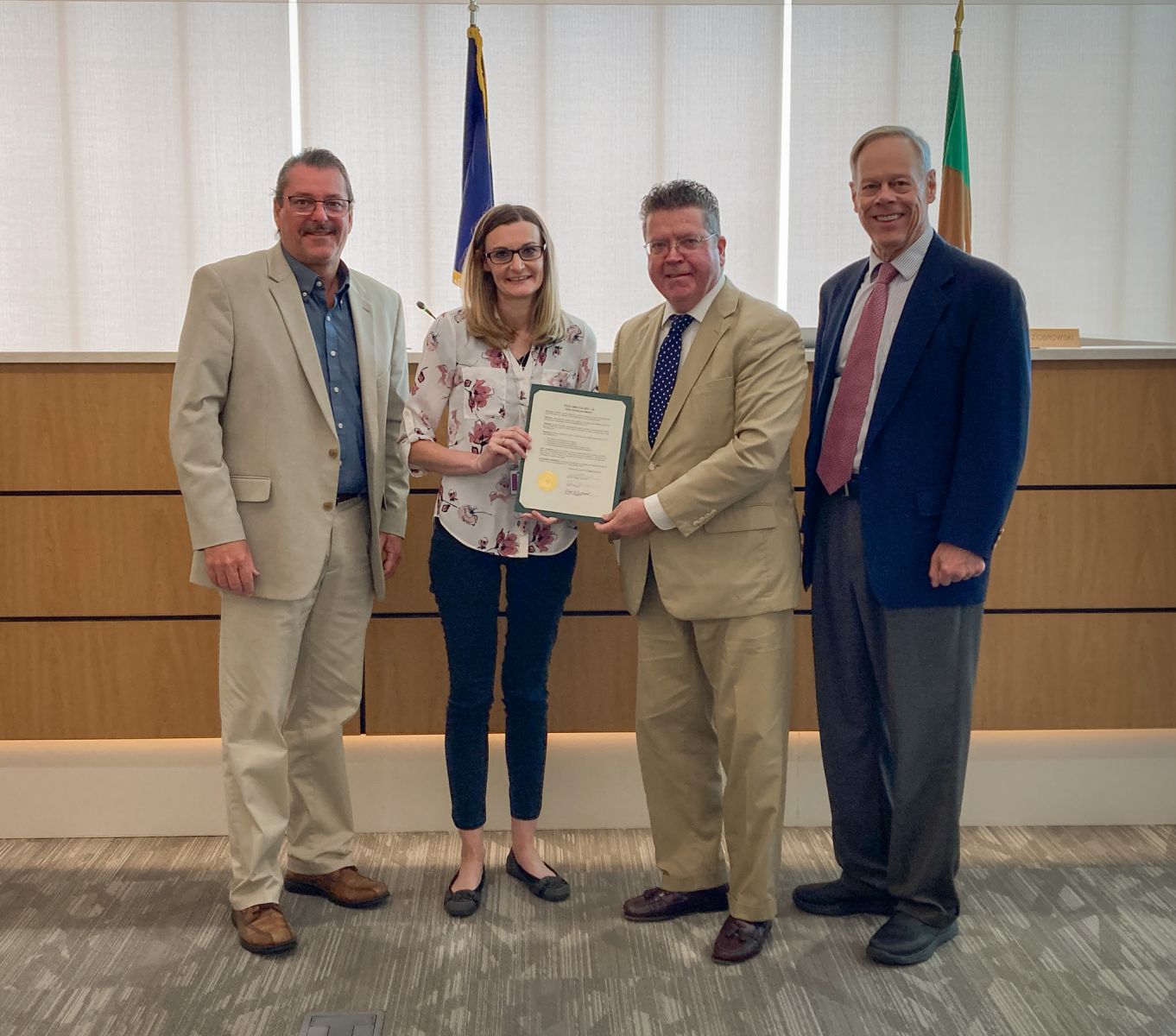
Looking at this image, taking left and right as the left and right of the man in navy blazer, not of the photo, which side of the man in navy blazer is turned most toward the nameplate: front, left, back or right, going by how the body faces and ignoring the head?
back

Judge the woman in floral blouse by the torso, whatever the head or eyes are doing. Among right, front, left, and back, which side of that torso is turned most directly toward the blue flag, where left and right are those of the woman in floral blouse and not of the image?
back

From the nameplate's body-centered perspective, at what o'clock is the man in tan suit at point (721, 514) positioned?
The man in tan suit is roughly at 1 o'clock from the nameplate.

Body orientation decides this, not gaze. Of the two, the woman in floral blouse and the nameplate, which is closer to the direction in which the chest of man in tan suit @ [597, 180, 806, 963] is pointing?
the woman in floral blouse

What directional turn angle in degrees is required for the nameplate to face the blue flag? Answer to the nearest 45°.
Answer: approximately 90° to its right

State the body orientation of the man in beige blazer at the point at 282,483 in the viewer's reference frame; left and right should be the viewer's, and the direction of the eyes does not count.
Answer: facing the viewer and to the right of the viewer

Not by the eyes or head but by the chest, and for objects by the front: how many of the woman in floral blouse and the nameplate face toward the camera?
2

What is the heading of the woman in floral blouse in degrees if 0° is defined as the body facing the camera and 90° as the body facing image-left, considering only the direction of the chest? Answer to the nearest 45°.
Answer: approximately 0°

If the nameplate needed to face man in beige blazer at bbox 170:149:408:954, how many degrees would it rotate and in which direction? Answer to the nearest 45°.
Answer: approximately 45° to its right

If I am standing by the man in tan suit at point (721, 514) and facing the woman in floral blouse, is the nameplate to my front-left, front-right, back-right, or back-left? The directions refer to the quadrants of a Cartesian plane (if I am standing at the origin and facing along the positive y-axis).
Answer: back-right

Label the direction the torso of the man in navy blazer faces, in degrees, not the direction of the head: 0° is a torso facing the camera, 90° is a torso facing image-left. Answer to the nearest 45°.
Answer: approximately 45°

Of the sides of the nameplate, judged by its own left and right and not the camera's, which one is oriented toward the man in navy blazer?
front
